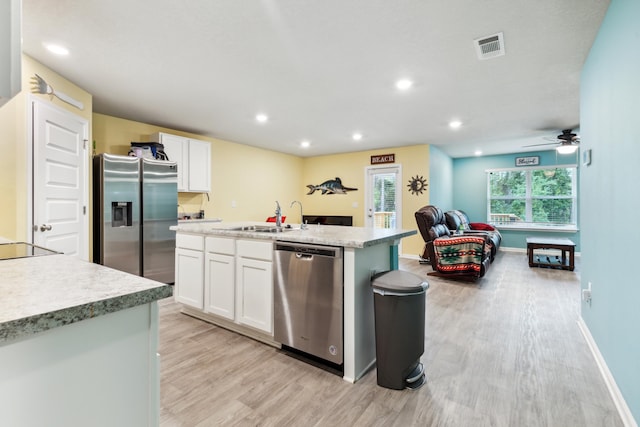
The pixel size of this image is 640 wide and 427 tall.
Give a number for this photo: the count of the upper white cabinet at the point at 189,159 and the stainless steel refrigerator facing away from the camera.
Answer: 0

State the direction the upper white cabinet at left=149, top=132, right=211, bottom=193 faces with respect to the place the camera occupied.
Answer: facing the viewer and to the right of the viewer

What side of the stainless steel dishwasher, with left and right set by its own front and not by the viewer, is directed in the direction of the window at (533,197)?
back

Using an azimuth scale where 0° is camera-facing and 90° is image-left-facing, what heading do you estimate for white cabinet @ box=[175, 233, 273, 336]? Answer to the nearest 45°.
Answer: approximately 45°

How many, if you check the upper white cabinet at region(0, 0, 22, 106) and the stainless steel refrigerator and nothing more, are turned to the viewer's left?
0

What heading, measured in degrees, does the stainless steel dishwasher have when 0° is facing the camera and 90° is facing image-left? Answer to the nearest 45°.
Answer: approximately 45°

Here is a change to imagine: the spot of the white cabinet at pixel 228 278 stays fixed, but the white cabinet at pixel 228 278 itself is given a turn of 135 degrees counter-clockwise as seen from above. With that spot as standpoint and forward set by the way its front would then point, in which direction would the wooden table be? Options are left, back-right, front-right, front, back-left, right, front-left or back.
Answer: front

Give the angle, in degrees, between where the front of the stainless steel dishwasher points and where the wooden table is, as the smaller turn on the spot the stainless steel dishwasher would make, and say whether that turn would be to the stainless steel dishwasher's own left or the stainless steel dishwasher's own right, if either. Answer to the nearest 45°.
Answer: approximately 180°

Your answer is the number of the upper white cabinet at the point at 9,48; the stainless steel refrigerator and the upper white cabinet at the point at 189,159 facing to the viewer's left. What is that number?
0

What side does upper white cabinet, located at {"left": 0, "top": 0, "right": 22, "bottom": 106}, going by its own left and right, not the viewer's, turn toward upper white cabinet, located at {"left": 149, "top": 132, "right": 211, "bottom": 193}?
left
